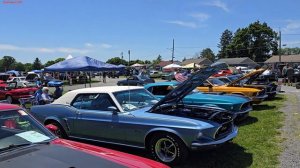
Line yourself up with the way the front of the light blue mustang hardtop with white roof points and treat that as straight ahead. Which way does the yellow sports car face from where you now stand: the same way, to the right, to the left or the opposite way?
the same way

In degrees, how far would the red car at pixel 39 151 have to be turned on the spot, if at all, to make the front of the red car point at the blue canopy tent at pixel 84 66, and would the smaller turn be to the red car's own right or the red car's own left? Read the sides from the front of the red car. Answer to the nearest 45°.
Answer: approximately 135° to the red car's own left

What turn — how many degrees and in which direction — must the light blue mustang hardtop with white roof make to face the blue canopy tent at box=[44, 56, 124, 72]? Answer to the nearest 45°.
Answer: approximately 135° to its left

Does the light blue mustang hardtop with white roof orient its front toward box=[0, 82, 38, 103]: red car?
no

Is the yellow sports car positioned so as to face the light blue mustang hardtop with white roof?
no

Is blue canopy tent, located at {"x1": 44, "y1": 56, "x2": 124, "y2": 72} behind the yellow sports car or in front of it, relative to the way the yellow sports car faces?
behind

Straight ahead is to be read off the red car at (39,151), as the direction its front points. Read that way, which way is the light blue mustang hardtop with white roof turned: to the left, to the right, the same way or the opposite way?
the same way

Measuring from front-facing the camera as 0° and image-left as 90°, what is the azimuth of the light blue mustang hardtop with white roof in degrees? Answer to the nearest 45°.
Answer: approximately 315°

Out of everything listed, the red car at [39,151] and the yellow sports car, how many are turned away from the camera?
0

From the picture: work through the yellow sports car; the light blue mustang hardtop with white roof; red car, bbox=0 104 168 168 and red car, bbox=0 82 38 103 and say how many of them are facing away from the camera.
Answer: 0

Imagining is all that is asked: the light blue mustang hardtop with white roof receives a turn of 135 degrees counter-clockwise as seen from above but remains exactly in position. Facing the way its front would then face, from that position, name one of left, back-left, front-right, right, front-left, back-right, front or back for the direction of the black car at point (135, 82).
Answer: front
